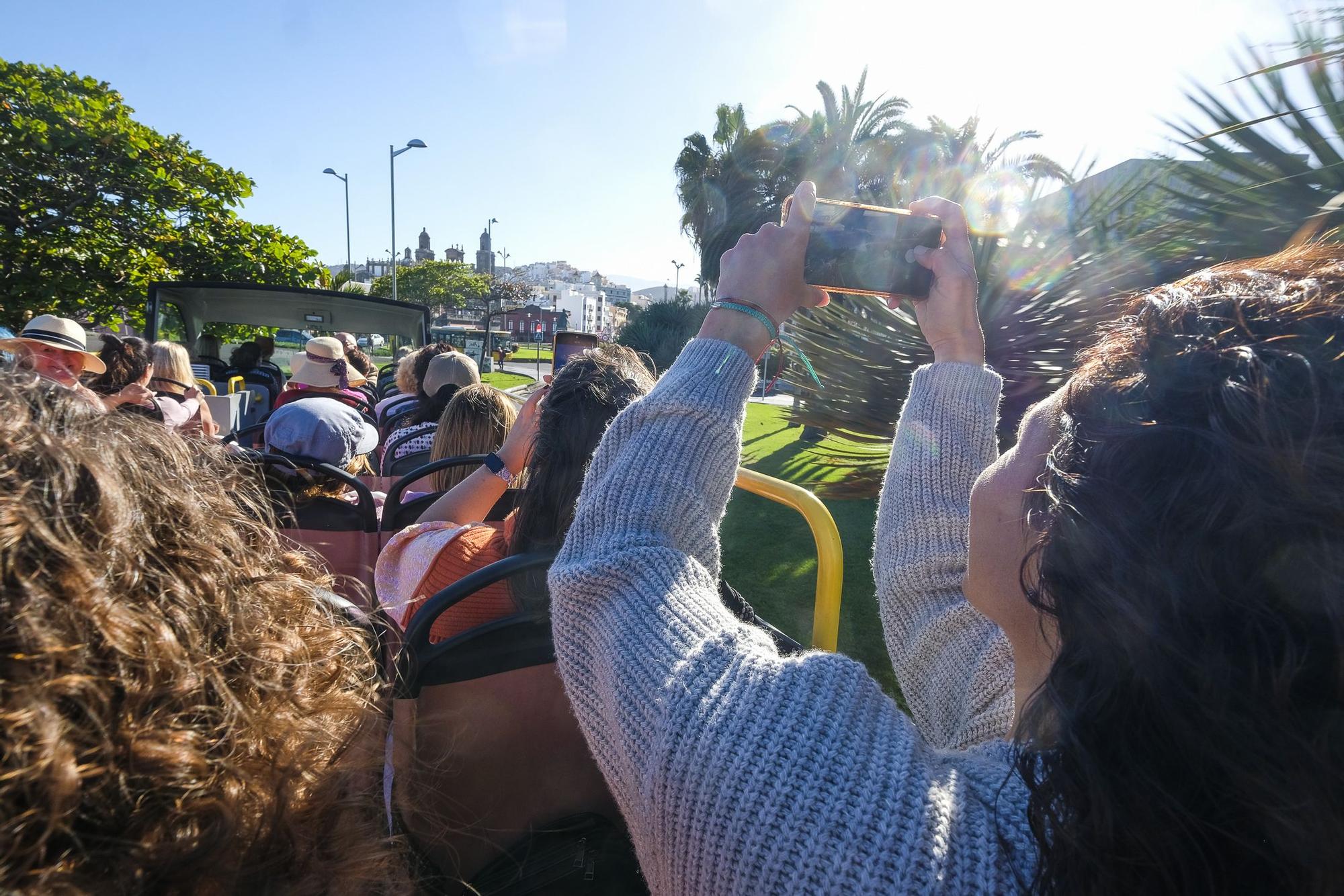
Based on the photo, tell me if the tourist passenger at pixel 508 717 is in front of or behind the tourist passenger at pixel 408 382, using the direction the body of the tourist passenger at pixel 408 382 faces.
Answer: behind

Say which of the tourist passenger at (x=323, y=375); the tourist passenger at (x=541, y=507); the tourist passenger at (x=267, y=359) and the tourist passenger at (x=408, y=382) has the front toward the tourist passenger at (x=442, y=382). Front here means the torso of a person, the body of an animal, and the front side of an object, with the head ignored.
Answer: the tourist passenger at (x=541, y=507)

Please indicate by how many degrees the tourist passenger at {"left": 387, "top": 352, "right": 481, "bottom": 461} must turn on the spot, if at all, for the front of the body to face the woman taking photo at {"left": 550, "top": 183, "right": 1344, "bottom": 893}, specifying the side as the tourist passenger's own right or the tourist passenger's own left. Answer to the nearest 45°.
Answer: approximately 180°

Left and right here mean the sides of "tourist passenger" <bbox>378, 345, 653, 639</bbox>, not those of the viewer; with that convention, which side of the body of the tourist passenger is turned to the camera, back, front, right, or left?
back

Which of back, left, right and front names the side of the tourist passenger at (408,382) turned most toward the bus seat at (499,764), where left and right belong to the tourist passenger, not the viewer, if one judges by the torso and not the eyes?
back

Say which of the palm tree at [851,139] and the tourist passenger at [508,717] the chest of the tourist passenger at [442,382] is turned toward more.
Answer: the palm tree

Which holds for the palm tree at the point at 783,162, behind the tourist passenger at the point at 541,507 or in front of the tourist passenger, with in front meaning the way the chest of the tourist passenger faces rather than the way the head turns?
in front

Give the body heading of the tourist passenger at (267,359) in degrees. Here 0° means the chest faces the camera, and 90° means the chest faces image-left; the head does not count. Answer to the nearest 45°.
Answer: approximately 180°

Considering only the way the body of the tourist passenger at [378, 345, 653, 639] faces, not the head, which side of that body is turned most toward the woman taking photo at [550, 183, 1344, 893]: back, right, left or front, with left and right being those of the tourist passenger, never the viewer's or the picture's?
back

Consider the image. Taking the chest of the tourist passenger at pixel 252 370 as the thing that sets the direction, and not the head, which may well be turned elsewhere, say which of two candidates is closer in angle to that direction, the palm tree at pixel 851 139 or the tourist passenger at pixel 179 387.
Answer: the palm tree

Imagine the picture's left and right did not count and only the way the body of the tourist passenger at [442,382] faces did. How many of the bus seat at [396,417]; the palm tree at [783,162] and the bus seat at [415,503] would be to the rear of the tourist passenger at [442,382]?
1

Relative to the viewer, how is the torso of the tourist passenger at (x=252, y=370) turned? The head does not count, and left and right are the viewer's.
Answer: facing away from the viewer

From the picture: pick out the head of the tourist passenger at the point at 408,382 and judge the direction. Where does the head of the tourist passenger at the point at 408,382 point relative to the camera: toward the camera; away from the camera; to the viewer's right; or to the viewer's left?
away from the camera

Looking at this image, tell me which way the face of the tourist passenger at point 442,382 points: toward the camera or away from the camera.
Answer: away from the camera

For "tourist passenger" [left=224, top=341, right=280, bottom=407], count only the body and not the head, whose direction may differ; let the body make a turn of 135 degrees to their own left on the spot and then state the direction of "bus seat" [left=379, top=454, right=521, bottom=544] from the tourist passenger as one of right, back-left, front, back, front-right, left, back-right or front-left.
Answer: front-left

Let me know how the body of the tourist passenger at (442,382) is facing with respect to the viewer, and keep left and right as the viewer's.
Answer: facing away from the viewer

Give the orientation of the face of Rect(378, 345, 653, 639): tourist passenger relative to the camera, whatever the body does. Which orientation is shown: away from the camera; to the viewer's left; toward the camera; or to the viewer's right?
away from the camera

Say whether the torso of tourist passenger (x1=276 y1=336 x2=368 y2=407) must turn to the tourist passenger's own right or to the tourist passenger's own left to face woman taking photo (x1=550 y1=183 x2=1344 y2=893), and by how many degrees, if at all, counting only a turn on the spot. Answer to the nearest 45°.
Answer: approximately 180°

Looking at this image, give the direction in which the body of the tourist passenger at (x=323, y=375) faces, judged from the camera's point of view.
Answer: away from the camera

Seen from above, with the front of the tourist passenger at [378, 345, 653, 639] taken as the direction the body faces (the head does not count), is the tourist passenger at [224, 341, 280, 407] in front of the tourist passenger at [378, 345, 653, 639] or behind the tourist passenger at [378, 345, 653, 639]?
in front
